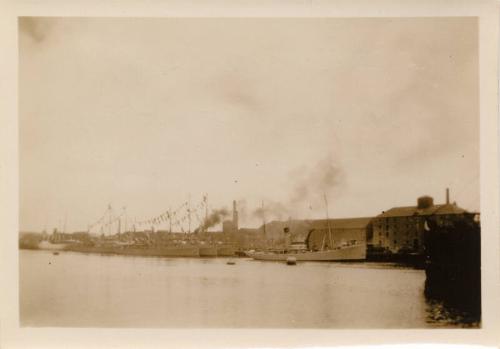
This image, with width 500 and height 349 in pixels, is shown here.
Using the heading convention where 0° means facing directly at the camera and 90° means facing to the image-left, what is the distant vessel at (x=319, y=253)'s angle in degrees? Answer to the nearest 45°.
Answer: approximately 270°
